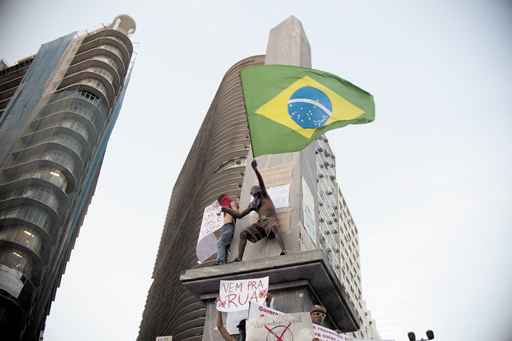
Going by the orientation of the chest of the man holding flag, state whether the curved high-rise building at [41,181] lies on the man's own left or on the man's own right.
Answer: on the man's own right

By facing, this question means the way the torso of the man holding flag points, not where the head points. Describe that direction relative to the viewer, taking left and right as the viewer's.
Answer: facing the viewer and to the left of the viewer
